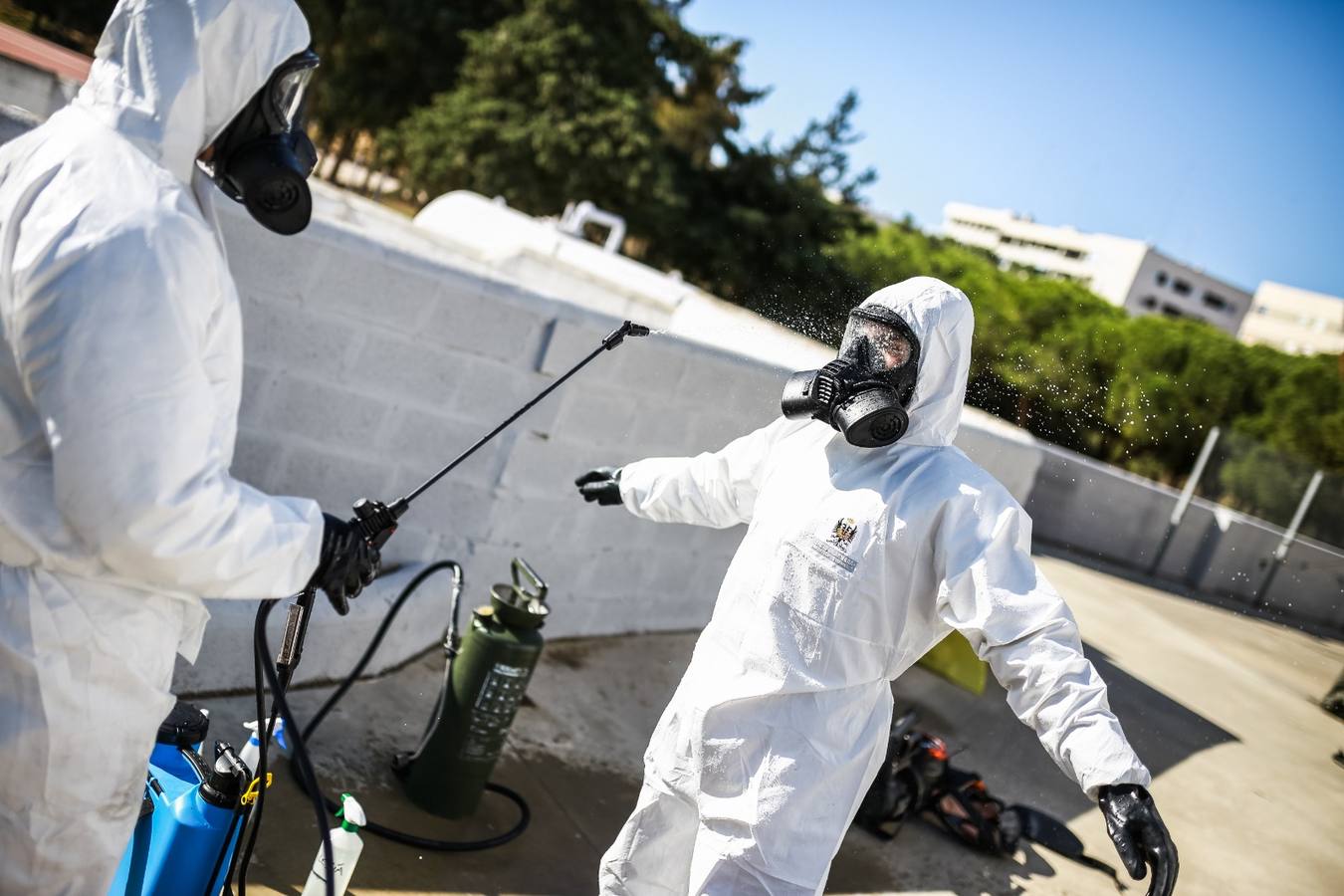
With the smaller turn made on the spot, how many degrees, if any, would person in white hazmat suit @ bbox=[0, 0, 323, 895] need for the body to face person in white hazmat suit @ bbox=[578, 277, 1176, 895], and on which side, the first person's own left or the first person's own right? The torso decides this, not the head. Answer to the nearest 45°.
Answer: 0° — they already face them

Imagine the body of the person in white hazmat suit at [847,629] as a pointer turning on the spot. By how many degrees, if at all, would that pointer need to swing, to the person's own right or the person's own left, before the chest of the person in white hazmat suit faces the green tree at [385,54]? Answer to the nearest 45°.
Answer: approximately 90° to the person's own right

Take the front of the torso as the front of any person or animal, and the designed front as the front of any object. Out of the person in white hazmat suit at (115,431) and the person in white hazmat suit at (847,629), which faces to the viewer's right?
the person in white hazmat suit at (115,431)

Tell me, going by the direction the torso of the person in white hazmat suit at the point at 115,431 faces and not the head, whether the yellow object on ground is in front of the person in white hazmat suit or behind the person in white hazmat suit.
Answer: in front

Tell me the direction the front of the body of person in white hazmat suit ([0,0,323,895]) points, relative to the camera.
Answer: to the viewer's right

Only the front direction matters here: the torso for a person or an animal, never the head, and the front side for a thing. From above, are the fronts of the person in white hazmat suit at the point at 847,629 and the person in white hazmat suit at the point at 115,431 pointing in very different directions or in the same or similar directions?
very different directions

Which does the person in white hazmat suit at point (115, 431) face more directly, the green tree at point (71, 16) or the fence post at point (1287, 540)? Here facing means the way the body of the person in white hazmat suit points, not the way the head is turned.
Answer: the fence post

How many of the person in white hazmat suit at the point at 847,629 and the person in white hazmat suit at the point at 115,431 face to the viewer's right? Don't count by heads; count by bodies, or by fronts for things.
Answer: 1

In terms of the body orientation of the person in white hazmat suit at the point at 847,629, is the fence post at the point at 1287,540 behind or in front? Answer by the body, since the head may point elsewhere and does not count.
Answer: behind

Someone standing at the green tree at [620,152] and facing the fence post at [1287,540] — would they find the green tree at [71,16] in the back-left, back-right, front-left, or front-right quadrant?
back-right

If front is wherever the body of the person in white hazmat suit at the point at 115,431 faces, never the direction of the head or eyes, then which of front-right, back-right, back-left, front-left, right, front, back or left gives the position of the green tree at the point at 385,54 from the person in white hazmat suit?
left
